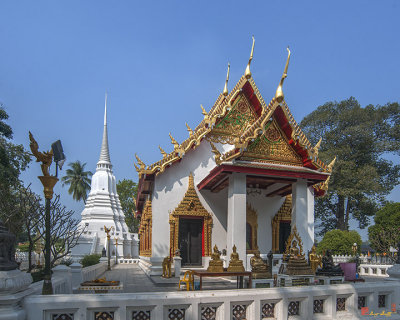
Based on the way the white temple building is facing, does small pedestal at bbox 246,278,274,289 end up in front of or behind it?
in front

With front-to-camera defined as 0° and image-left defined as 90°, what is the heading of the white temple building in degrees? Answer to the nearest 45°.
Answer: approximately 315°

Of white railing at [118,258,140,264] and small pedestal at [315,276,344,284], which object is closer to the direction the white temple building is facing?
the small pedestal

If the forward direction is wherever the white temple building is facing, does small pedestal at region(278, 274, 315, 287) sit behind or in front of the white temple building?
in front

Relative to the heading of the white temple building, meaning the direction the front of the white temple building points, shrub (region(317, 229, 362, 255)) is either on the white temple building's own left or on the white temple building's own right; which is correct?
on the white temple building's own left

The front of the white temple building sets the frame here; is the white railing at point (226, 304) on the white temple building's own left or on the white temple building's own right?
on the white temple building's own right

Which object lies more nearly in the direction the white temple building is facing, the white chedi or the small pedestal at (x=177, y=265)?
the small pedestal

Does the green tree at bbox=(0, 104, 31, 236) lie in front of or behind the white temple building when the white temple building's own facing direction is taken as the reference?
behind

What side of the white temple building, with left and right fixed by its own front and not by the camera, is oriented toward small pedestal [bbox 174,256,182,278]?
right

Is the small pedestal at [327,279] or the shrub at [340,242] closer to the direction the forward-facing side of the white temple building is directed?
the small pedestal

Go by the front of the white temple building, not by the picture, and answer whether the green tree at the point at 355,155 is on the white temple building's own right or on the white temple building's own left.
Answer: on the white temple building's own left

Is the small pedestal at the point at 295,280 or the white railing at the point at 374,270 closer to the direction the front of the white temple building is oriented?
the small pedestal
